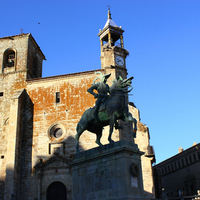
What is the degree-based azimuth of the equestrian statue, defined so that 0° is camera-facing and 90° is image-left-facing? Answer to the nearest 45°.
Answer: approximately 315°
